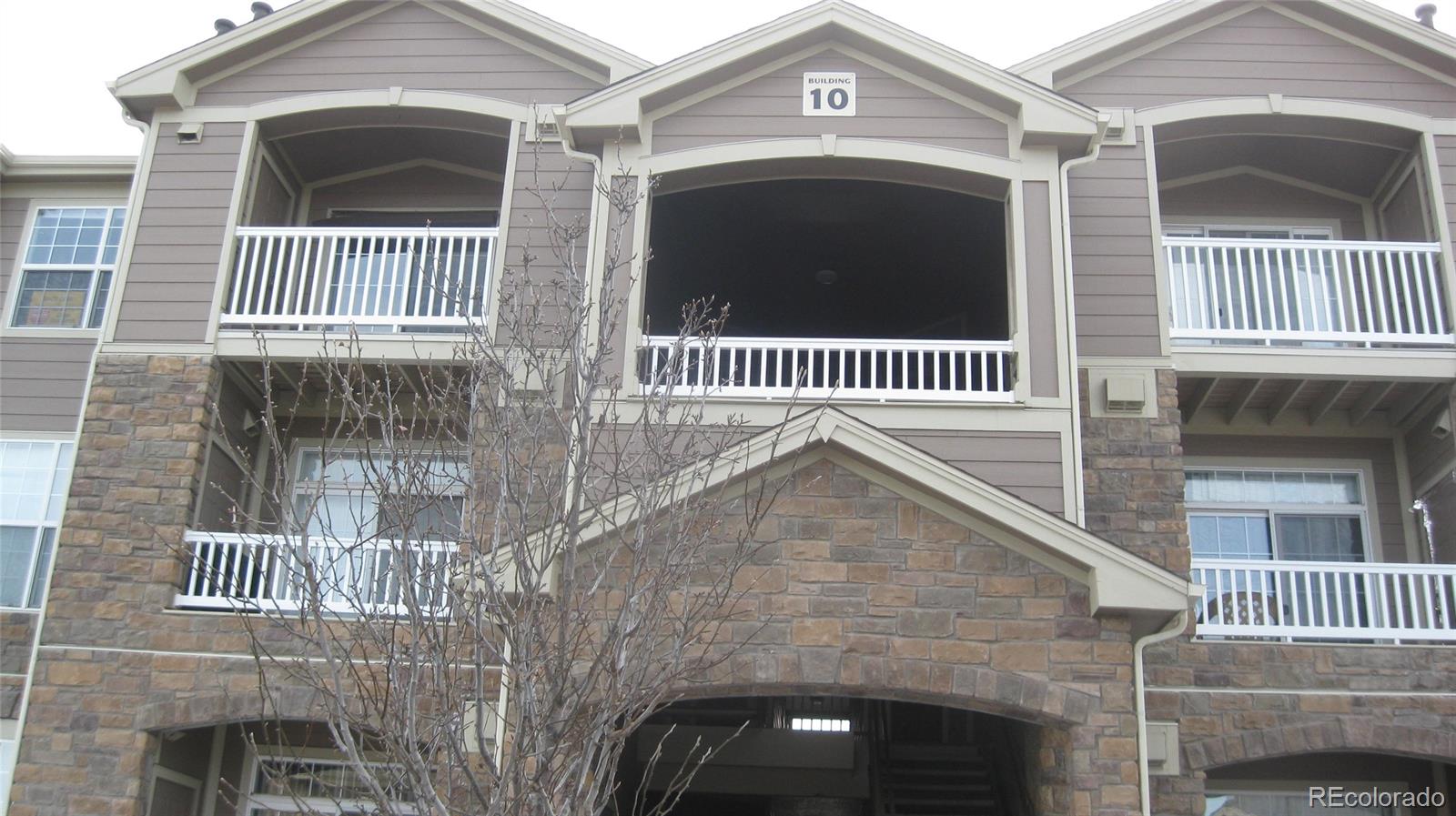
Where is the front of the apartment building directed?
toward the camera
